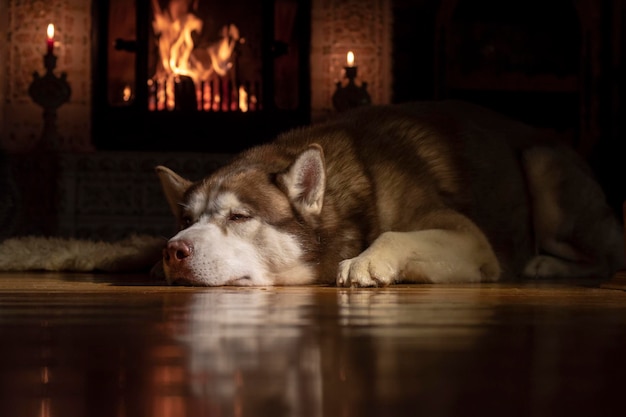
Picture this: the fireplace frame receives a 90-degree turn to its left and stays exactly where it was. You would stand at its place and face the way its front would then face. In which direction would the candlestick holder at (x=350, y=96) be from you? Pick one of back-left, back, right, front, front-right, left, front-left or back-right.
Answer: front

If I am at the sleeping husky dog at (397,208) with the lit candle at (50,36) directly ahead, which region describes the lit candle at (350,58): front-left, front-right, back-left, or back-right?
front-right

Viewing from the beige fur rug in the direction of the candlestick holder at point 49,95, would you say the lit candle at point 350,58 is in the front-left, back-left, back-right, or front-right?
front-right

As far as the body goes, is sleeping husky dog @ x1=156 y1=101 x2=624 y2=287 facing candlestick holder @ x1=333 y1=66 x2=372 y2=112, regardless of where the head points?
no

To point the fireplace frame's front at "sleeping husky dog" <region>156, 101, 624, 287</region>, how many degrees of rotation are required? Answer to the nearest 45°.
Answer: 0° — it already faces it

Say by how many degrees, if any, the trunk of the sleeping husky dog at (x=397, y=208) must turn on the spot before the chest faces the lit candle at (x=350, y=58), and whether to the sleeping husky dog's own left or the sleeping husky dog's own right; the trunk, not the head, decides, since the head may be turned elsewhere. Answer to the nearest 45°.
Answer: approximately 90° to the sleeping husky dog's own right

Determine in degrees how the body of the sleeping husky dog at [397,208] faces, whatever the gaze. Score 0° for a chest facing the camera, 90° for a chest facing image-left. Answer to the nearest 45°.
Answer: approximately 90°

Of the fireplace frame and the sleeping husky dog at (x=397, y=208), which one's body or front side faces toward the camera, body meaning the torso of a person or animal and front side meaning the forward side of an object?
the fireplace frame

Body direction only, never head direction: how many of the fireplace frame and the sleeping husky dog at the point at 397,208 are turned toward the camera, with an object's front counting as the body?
1

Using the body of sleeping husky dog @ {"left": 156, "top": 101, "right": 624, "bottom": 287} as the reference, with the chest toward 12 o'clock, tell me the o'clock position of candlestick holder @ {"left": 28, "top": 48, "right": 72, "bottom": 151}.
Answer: The candlestick holder is roughly at 2 o'clock from the sleeping husky dog.

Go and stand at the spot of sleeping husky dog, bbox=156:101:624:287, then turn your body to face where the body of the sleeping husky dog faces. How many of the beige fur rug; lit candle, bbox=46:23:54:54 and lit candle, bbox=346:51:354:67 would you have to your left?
0

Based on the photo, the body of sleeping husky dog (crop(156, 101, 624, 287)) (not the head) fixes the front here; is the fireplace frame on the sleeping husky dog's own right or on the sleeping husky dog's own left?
on the sleeping husky dog's own right

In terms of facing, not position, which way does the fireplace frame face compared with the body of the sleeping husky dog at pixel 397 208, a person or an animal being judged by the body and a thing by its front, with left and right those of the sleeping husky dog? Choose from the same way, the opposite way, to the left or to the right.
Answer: to the left

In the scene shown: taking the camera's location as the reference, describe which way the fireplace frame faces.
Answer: facing the viewer

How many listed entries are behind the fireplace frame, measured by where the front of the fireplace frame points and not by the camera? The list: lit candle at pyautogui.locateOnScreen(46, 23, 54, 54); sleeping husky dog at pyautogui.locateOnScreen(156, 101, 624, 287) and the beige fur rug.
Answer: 0

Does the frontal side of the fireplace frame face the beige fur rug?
yes
